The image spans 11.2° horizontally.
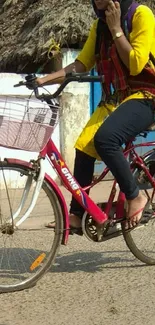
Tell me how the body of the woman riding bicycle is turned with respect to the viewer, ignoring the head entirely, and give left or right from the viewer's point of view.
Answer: facing the viewer and to the left of the viewer
